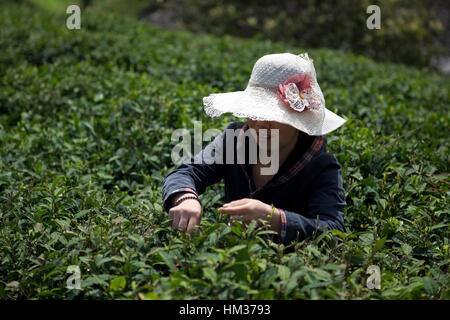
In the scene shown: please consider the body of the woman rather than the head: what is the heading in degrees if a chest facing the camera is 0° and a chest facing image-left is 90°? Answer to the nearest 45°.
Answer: approximately 45°
